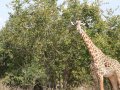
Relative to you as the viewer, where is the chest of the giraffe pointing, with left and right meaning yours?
facing to the left of the viewer
